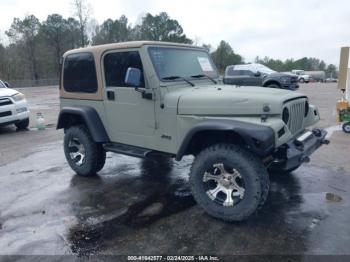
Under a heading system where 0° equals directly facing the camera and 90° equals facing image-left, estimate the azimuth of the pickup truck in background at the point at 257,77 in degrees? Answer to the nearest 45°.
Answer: approximately 315°

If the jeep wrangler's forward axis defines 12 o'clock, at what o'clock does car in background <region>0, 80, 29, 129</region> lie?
The car in background is roughly at 6 o'clock from the jeep wrangler.

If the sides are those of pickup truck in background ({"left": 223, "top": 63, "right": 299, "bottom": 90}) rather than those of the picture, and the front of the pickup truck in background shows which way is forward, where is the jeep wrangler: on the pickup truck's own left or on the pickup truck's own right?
on the pickup truck's own right

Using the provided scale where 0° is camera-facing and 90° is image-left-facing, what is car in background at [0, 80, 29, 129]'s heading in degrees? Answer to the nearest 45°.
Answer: approximately 315°

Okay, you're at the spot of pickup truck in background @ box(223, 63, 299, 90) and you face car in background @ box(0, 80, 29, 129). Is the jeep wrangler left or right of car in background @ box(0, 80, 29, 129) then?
left

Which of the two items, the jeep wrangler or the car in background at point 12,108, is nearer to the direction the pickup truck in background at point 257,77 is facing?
the jeep wrangler

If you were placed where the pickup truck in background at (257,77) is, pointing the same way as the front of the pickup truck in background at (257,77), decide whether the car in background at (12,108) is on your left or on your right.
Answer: on your right

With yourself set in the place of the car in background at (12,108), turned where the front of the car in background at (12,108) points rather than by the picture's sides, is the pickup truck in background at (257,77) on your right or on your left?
on your left
